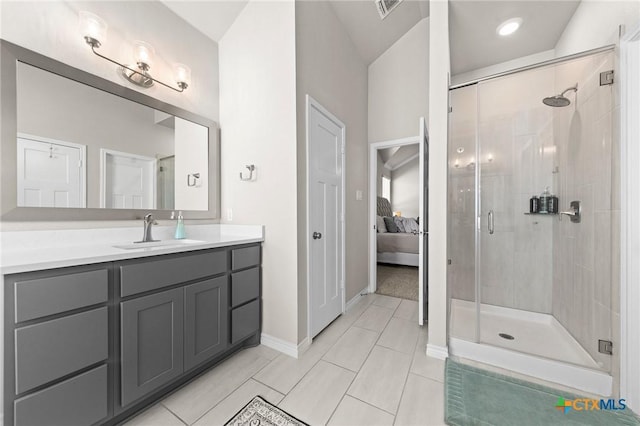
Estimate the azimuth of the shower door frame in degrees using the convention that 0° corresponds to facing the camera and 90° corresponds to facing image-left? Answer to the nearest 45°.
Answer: approximately 45°

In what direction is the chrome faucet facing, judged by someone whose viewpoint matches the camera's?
facing the viewer and to the right of the viewer

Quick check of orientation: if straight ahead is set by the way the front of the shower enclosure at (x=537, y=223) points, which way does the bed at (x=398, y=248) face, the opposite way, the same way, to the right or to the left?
to the left

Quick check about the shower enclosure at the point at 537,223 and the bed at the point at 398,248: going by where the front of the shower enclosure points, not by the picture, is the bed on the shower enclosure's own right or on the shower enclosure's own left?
on the shower enclosure's own right

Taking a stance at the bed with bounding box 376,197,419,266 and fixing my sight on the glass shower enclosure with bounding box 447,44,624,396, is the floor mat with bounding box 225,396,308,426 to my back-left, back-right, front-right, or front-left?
front-right

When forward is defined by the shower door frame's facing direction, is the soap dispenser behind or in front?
in front

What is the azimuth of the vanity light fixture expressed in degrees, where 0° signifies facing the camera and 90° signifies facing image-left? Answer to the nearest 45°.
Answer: approximately 315°

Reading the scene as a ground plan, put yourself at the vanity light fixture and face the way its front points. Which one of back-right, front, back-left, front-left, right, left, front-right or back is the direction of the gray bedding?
front-left

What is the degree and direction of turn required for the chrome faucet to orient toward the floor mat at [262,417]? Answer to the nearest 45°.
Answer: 0° — it already faces it

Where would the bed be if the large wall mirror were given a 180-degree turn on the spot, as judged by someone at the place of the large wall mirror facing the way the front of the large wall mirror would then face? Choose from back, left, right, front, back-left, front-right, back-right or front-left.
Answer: back-right
